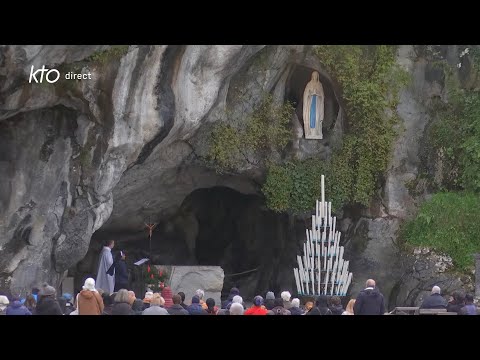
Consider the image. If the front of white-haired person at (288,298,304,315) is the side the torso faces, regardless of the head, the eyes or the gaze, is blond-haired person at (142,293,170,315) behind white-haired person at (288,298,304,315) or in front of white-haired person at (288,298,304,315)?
behind

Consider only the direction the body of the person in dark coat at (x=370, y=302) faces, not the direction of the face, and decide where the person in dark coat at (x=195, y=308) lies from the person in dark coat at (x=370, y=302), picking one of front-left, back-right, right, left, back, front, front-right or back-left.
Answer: left

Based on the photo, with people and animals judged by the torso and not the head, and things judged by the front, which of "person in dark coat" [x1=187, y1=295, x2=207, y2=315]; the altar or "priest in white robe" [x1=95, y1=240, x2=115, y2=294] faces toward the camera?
the altar

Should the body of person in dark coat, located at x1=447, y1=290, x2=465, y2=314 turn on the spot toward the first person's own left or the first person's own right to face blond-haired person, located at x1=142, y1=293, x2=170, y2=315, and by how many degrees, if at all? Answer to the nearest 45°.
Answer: approximately 90° to the first person's own left

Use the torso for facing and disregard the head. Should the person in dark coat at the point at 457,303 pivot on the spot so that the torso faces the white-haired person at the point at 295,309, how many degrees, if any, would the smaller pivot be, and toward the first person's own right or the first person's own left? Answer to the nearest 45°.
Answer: approximately 45° to the first person's own left

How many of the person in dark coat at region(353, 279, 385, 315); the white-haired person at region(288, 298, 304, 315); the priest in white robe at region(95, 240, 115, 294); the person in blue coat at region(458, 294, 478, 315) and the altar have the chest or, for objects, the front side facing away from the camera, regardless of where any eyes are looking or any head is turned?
3

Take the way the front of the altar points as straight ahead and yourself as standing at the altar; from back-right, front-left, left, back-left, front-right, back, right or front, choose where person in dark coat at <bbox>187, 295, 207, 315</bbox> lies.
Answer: front

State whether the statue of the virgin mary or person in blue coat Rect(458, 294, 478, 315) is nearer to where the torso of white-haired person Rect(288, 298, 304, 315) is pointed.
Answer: the statue of the virgin mary

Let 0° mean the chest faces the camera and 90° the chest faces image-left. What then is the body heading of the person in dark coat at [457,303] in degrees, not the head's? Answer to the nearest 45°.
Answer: approximately 135°

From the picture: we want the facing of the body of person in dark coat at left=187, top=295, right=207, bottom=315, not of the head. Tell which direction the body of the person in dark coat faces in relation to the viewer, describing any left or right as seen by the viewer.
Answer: facing away from the viewer

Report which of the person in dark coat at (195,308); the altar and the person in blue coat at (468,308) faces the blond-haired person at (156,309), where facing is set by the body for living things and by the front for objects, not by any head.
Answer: the altar

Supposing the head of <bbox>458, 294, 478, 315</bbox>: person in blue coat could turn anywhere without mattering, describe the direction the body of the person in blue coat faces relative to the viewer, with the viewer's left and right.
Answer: facing away from the viewer

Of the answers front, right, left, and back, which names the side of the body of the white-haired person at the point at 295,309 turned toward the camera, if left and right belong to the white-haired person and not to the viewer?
back

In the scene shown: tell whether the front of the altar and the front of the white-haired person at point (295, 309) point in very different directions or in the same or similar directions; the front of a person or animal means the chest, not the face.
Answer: very different directions

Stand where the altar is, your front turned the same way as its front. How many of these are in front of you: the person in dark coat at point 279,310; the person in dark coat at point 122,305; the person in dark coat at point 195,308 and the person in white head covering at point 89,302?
4

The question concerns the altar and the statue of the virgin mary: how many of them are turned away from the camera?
0

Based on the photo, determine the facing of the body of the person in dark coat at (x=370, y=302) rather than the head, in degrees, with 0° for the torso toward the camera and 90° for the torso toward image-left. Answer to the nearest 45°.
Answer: approximately 180°
